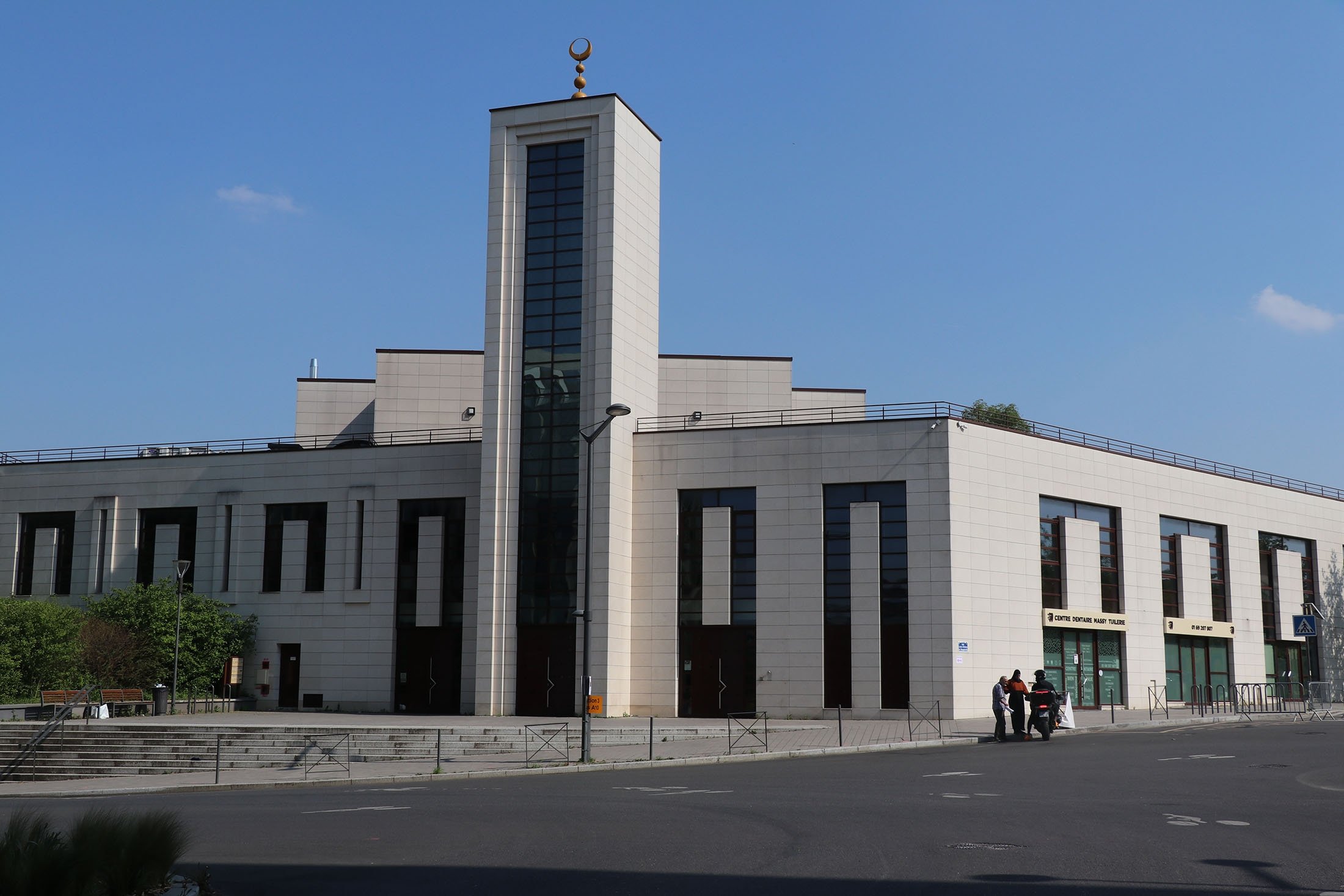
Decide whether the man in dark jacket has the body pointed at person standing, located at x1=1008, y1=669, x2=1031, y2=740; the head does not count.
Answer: no

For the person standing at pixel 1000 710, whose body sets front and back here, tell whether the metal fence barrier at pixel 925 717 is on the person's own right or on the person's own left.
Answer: on the person's own left

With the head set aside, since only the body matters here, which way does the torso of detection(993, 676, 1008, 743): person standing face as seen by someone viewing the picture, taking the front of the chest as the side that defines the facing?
to the viewer's right

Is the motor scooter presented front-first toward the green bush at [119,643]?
no

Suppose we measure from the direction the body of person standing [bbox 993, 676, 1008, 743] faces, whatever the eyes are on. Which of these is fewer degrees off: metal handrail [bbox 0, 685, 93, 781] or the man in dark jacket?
the man in dark jacket

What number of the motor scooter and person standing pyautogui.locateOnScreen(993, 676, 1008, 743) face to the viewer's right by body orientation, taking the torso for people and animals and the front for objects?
1

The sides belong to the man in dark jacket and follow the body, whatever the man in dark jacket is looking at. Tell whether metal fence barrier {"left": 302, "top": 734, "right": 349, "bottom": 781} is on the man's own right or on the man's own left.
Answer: on the man's own left

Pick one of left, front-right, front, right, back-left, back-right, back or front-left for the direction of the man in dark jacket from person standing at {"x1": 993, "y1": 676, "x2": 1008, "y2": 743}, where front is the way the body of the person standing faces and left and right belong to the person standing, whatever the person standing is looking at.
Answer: front

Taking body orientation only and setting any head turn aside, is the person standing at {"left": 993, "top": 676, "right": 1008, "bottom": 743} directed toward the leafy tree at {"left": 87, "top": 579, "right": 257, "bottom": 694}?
no

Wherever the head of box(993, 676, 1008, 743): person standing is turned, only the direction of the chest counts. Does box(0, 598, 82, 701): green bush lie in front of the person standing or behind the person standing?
behind

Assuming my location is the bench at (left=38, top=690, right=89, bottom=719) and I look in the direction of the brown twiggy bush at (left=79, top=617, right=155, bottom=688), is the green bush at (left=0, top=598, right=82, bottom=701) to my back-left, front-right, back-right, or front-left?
front-left
